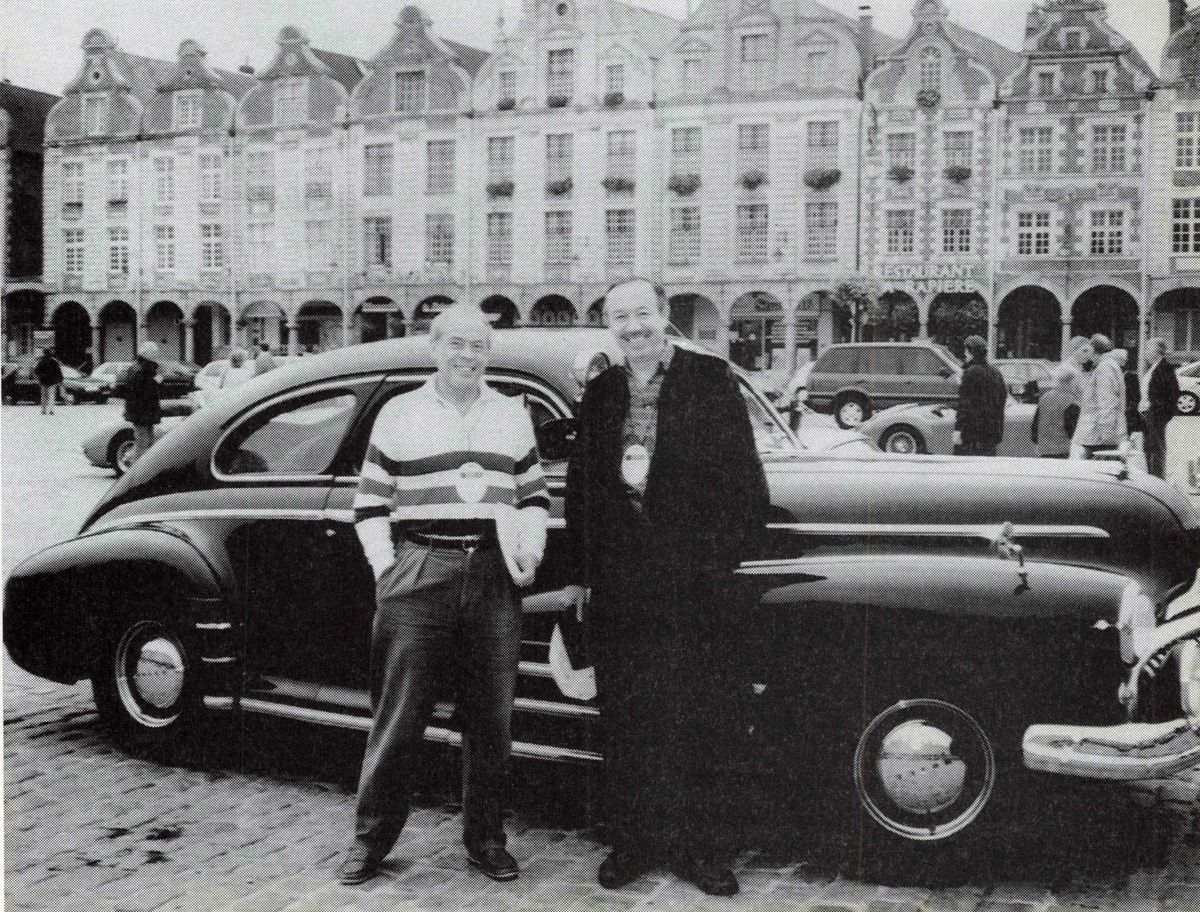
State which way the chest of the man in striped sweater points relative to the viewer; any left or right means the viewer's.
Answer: facing the viewer

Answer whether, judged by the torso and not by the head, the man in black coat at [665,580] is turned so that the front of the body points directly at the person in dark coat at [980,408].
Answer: no

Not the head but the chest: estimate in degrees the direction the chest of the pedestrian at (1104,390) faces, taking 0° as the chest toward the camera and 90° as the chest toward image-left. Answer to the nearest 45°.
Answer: approximately 90°

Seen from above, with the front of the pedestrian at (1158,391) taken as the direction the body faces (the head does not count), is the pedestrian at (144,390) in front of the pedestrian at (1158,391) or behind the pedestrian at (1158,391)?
in front

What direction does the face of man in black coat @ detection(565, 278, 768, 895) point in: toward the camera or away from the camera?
toward the camera

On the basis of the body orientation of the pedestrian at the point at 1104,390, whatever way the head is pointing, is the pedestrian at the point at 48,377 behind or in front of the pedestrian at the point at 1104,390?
in front

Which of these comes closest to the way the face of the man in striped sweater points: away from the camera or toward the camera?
toward the camera

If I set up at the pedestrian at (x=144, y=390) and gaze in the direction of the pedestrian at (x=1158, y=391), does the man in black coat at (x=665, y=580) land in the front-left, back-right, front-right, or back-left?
front-right

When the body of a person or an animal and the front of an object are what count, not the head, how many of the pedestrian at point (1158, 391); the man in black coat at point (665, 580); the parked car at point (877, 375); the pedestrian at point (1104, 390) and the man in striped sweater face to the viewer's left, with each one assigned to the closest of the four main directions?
2
